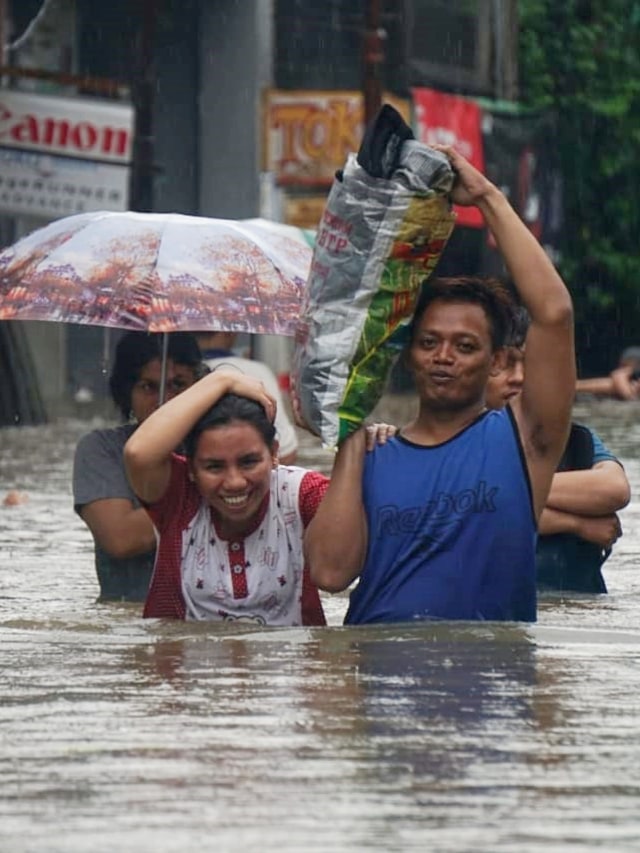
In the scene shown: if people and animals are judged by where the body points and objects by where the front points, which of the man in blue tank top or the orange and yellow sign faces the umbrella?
the orange and yellow sign

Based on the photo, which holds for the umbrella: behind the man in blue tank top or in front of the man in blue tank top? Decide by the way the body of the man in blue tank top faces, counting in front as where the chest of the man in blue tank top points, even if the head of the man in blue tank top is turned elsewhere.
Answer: behind

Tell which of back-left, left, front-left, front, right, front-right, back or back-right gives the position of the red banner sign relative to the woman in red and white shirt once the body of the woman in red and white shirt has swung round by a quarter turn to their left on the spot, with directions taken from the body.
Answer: left

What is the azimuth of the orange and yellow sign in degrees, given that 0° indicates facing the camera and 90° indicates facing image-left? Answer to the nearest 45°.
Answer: approximately 0°

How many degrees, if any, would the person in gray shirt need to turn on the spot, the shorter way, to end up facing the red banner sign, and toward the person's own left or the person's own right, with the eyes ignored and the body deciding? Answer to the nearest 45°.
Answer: approximately 135° to the person's own left

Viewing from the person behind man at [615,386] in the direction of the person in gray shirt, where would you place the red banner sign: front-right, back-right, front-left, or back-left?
back-right

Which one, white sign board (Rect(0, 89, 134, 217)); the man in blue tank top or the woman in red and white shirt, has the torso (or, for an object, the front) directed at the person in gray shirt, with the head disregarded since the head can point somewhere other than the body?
the white sign board

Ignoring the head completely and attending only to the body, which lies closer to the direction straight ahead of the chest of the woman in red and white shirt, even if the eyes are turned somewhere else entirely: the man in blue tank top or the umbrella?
the man in blue tank top

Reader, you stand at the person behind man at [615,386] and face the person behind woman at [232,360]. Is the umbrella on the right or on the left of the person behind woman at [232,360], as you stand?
left
